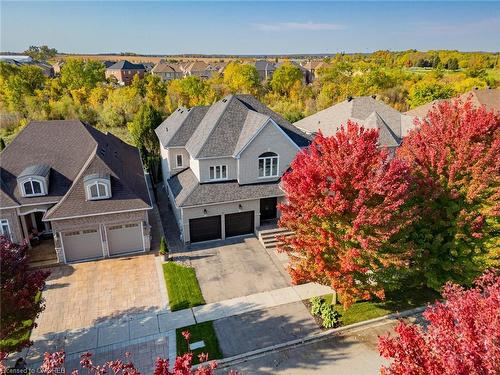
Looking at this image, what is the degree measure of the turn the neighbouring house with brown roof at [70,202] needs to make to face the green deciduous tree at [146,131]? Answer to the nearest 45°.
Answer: approximately 135° to its left

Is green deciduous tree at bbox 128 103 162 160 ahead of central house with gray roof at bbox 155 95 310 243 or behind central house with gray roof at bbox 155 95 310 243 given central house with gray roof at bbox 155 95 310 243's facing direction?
behind

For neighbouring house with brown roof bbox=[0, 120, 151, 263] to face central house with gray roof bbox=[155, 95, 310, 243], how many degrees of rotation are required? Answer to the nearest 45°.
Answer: approximately 90° to its left

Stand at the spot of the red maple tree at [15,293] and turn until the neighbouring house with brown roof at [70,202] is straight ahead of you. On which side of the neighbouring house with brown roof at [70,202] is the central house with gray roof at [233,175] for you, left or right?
right

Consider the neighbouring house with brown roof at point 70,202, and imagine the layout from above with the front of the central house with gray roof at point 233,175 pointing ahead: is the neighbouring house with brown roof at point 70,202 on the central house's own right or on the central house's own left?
on the central house's own right

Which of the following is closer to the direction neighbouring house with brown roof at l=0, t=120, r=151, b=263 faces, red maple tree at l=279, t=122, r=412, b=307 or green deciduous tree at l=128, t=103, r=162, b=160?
the red maple tree

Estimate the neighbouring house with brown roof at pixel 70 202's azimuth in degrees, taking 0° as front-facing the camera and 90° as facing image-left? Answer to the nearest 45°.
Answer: approximately 0°

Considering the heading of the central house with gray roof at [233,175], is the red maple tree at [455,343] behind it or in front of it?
in front

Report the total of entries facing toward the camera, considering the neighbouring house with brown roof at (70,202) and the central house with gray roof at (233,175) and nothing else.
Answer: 2

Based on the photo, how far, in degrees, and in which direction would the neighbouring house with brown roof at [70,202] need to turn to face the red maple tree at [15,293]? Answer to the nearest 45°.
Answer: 0° — it already faces it

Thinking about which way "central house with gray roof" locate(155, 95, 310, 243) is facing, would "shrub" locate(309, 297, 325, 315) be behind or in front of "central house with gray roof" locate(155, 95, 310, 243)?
in front

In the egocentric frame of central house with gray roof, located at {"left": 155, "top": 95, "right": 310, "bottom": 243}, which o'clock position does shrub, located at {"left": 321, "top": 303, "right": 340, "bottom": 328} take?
The shrub is roughly at 11 o'clock from the central house with gray roof.

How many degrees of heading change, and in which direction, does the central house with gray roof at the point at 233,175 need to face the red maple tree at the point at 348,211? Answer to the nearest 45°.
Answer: approximately 45° to its left

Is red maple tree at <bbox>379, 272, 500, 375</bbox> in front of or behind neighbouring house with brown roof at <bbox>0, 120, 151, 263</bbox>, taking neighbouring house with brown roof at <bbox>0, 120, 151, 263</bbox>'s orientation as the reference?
in front
